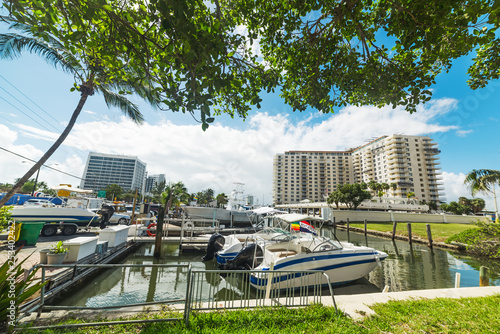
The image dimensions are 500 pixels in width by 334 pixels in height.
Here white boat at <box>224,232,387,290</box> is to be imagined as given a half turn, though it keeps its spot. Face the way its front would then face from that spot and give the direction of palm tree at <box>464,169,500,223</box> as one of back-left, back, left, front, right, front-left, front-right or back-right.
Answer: back-right

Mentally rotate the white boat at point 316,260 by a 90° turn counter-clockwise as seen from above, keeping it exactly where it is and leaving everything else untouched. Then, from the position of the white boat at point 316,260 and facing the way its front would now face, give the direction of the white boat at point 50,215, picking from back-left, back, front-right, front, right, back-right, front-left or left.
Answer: left

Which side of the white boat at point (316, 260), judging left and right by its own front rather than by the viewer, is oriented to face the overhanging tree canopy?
right

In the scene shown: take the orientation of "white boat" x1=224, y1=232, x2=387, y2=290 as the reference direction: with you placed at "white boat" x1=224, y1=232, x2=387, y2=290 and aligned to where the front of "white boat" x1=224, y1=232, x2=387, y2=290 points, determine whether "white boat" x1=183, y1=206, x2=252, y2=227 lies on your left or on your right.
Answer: on your left

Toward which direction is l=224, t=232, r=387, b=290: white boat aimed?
to the viewer's right
